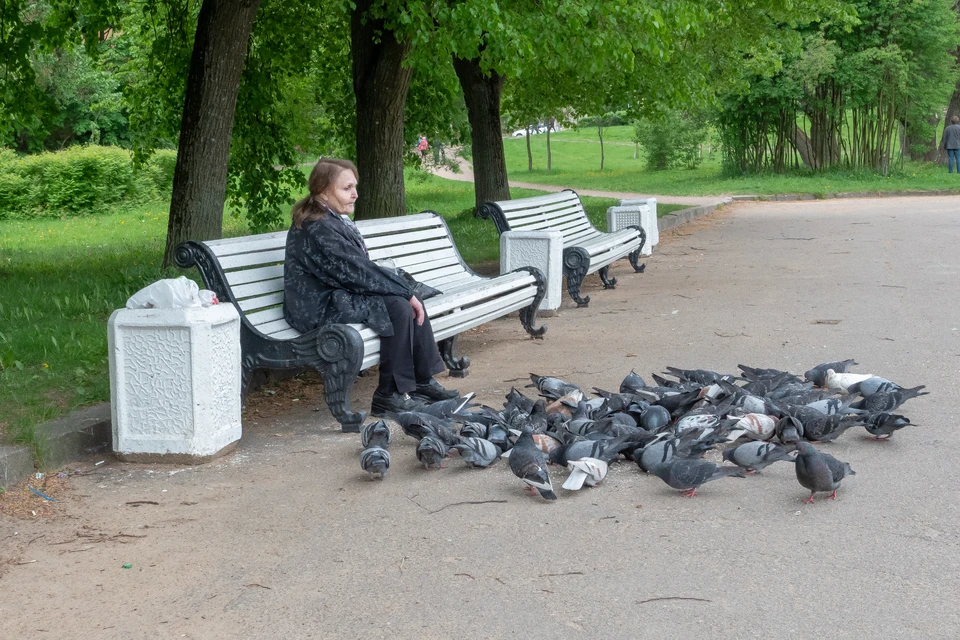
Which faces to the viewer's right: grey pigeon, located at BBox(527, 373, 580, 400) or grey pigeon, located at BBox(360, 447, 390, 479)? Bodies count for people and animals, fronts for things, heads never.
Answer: grey pigeon, located at BBox(527, 373, 580, 400)

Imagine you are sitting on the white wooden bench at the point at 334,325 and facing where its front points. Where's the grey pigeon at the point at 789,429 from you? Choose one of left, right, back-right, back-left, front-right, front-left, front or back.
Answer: front

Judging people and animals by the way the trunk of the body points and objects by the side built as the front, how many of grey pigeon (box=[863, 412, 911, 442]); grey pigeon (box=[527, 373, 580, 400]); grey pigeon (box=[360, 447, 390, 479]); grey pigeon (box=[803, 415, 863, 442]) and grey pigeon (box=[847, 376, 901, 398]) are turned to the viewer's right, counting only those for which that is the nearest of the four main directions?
1

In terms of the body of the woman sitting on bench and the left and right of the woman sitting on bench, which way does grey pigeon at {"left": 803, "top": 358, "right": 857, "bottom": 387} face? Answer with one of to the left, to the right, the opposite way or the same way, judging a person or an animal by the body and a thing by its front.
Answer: the opposite way

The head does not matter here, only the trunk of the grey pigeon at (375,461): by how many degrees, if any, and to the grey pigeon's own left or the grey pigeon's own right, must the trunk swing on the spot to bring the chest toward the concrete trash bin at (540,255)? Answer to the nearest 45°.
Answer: approximately 180°

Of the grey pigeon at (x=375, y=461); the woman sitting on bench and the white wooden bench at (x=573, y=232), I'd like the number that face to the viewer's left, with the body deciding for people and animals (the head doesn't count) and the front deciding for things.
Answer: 0

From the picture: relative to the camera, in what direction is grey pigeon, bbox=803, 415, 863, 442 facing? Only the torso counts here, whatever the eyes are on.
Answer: to the viewer's left

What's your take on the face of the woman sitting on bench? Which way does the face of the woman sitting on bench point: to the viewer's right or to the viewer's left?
to the viewer's right

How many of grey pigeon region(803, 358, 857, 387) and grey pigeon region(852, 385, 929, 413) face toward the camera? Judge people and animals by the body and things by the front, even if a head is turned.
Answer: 0
